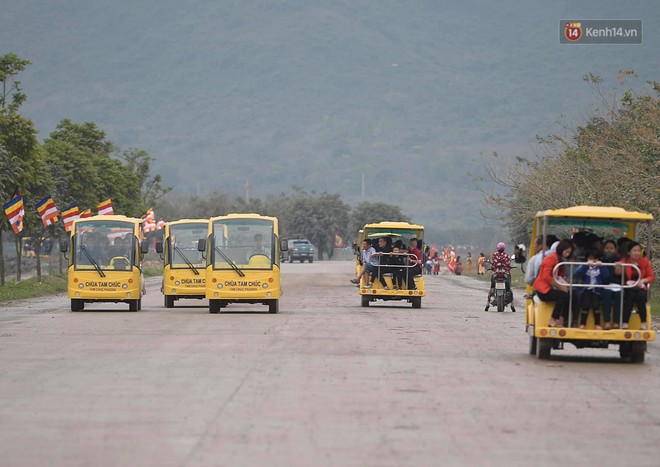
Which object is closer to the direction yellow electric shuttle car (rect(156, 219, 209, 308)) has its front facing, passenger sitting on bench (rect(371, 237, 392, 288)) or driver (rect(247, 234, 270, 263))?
the driver

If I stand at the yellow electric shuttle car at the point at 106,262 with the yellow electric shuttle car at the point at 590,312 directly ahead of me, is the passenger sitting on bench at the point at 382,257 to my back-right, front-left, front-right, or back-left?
front-left

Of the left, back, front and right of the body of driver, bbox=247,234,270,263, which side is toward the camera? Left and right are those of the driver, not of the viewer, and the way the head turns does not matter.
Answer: front

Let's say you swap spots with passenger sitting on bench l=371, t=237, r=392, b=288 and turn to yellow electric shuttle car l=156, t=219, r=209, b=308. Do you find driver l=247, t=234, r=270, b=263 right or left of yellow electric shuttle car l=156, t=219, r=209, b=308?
left

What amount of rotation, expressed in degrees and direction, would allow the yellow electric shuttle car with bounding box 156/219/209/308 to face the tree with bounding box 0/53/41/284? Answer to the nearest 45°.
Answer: approximately 135° to its right

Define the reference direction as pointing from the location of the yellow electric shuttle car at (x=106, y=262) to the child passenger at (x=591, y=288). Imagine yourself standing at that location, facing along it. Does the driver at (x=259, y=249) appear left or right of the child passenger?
left

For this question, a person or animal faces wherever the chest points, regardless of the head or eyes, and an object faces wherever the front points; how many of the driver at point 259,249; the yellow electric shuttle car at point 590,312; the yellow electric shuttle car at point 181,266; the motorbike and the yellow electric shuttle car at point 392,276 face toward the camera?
2

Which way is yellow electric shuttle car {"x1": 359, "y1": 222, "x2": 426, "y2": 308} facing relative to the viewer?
away from the camera

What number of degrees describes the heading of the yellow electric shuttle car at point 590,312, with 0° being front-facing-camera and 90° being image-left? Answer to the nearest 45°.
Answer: approximately 180°

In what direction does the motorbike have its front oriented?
away from the camera

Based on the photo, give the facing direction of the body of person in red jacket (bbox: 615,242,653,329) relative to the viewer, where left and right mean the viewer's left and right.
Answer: facing the viewer and to the left of the viewer

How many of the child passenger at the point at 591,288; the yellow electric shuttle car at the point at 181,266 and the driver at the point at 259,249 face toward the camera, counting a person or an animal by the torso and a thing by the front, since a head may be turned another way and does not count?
3

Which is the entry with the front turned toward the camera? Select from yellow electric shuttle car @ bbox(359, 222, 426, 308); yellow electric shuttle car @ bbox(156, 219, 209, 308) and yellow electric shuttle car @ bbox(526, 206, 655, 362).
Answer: yellow electric shuttle car @ bbox(156, 219, 209, 308)

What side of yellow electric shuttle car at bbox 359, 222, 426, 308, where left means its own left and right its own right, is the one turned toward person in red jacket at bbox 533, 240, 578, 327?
back

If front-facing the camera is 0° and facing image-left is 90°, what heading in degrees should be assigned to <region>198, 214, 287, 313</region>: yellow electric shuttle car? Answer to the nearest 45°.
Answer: approximately 0°

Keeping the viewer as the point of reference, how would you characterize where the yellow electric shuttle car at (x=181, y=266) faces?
facing the viewer
